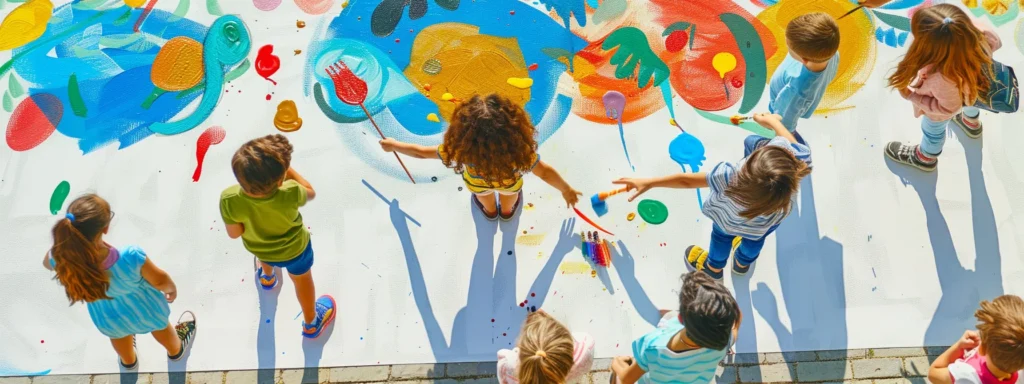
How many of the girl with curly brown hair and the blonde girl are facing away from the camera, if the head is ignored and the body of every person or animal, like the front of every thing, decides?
2

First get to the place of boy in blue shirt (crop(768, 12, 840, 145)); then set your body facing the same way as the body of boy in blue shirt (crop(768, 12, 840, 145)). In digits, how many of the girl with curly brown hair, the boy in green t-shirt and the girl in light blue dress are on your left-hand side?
3

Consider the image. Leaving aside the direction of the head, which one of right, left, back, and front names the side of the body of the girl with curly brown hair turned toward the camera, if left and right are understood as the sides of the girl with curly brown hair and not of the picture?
back

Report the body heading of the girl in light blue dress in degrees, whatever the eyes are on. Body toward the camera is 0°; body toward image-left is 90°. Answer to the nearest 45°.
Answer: approximately 225°

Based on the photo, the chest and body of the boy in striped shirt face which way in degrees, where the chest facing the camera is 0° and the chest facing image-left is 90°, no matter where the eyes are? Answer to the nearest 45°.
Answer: approximately 135°

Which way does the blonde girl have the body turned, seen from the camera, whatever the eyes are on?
away from the camera

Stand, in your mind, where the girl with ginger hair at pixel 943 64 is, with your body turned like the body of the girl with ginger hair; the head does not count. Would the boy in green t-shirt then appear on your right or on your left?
on your left

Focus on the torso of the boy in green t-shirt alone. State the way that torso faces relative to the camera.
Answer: away from the camera

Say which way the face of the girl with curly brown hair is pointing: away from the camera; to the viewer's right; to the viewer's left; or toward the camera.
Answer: away from the camera

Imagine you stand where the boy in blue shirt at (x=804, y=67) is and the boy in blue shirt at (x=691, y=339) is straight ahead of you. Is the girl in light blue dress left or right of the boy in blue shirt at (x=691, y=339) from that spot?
right

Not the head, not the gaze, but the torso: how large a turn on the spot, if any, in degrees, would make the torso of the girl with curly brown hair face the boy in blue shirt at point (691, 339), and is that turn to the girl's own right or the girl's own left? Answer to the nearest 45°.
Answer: approximately 135° to the girl's own right
